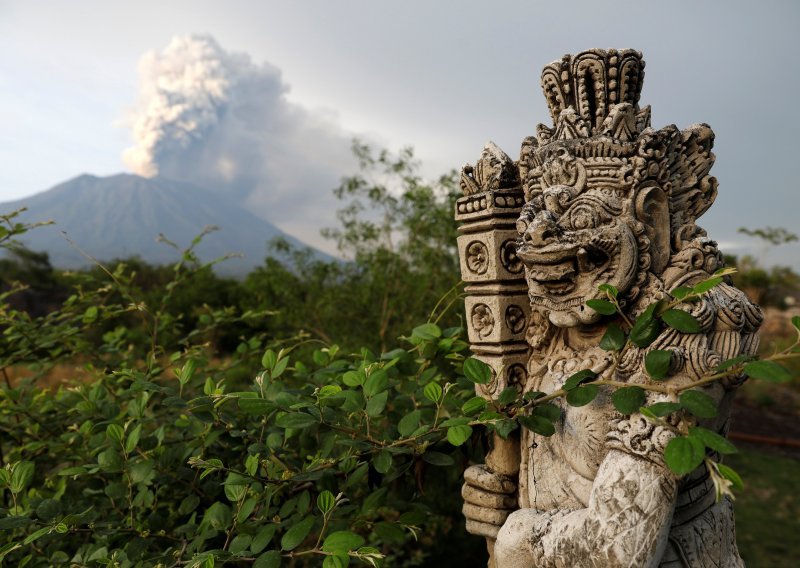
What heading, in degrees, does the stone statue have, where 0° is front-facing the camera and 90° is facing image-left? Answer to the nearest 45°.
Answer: approximately 45°
